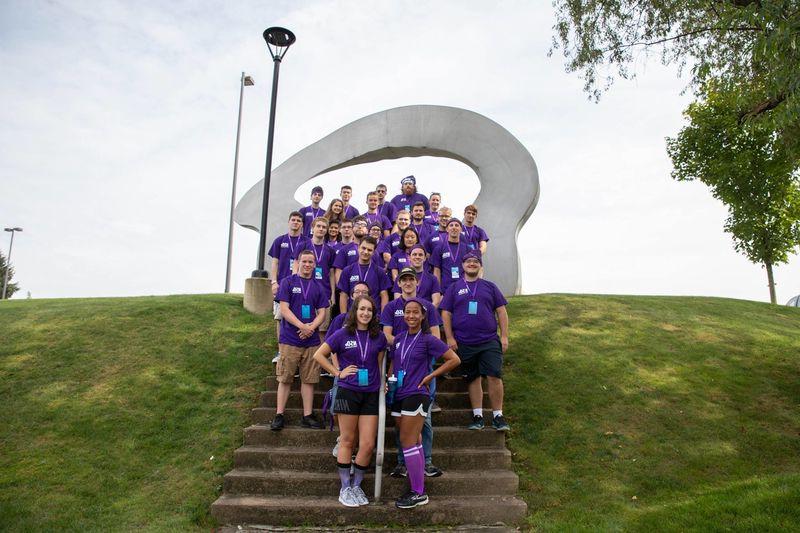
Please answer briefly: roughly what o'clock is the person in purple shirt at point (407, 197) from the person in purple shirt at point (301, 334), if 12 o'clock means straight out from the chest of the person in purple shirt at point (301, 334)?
the person in purple shirt at point (407, 197) is roughly at 7 o'clock from the person in purple shirt at point (301, 334).

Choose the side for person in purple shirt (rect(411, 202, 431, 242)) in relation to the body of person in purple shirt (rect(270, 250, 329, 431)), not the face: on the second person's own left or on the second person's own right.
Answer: on the second person's own left

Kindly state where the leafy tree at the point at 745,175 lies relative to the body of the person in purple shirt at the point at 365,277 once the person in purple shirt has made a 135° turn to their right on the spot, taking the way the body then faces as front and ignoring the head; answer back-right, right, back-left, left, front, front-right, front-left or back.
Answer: right

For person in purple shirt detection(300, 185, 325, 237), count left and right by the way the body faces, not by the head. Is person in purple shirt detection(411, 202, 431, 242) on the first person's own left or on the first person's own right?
on the first person's own left

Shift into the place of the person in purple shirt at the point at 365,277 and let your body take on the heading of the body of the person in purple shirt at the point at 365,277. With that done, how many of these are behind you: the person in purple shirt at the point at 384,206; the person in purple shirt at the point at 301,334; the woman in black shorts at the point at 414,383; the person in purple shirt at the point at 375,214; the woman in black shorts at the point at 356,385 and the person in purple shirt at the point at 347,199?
3

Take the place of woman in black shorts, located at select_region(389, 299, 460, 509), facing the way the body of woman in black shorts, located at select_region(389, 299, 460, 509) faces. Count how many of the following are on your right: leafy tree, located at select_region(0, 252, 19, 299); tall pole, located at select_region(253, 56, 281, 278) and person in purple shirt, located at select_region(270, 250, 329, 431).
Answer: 3

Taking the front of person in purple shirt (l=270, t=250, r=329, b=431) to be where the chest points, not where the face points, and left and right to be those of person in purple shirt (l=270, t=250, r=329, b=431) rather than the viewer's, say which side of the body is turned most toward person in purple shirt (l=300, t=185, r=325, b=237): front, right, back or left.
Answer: back
